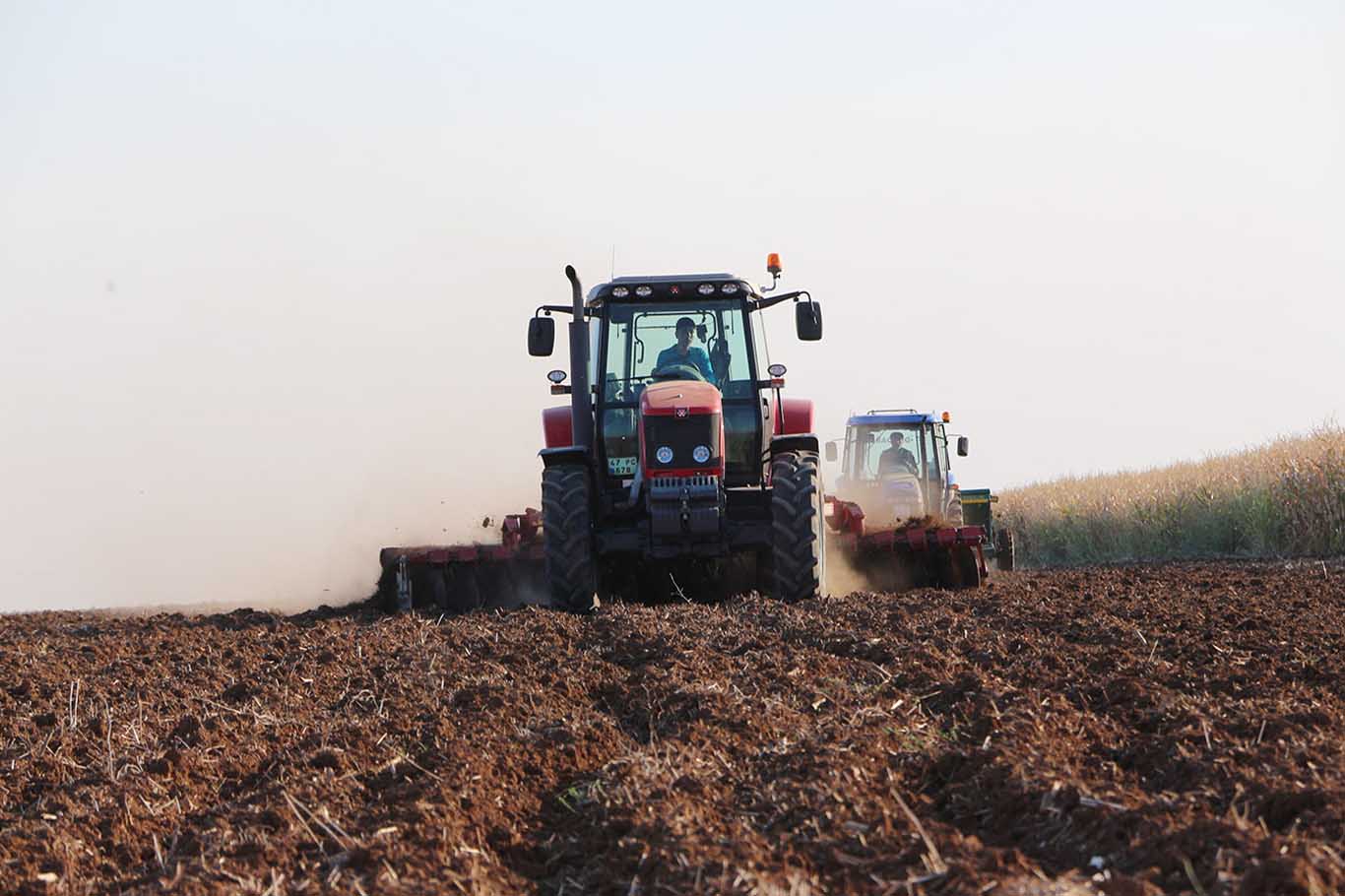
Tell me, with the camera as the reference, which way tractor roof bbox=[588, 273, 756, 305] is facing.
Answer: facing the viewer

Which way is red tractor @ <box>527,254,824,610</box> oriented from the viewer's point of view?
toward the camera

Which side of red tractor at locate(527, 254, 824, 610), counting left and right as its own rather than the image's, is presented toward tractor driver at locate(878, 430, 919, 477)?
back

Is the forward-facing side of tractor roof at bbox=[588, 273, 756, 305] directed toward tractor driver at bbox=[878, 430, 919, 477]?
no
